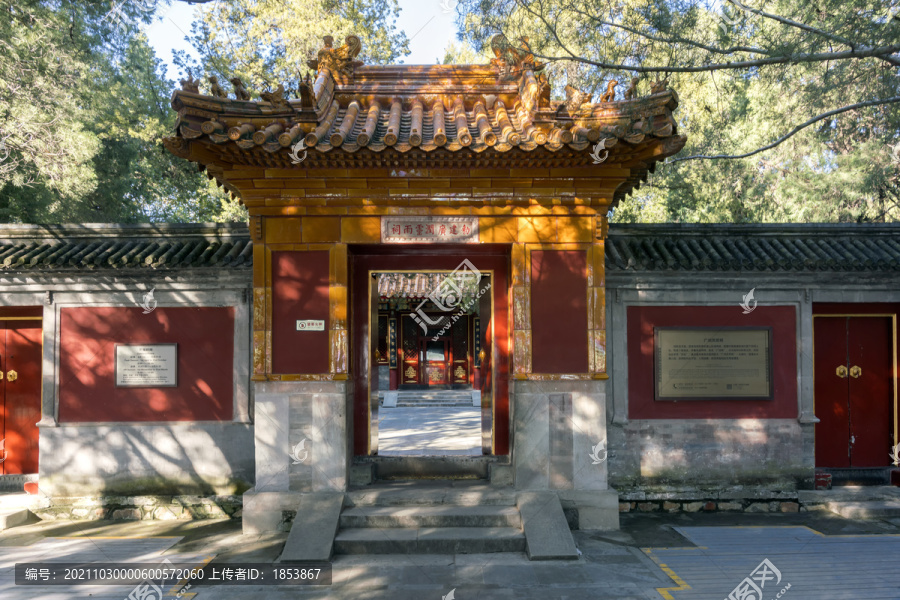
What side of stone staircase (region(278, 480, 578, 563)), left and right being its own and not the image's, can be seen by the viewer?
front

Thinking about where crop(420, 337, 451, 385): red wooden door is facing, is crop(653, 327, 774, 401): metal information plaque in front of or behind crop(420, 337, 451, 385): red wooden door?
in front

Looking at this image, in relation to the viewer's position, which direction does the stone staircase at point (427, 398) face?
facing the viewer

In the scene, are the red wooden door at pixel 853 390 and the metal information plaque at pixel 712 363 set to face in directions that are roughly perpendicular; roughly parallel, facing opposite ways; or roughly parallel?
roughly parallel

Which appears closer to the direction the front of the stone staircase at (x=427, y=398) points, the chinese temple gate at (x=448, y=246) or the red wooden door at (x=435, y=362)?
the chinese temple gate

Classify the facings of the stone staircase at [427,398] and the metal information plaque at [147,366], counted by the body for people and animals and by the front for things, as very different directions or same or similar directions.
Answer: same or similar directions

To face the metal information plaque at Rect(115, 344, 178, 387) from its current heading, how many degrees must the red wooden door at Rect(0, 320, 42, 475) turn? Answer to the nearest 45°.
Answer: approximately 45° to its left

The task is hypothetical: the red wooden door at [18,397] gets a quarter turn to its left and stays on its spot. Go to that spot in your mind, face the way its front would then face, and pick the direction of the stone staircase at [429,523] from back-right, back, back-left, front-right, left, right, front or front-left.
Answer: front-right

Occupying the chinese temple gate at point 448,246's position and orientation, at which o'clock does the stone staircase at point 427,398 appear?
The stone staircase is roughly at 6 o'clock from the chinese temple gate.
